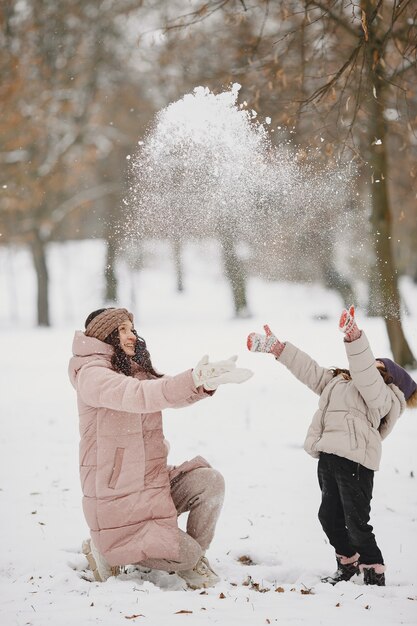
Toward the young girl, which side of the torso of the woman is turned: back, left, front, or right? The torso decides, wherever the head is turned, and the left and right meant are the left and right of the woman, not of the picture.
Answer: front

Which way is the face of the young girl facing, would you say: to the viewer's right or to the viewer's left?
to the viewer's left

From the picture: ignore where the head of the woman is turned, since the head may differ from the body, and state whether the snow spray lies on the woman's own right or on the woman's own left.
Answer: on the woman's own left

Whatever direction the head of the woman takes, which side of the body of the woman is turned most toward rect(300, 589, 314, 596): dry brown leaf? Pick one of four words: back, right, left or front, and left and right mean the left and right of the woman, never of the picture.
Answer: front

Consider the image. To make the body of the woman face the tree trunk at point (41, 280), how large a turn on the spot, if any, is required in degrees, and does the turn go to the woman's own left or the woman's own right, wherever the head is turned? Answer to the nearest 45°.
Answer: approximately 90° to the woman's own left

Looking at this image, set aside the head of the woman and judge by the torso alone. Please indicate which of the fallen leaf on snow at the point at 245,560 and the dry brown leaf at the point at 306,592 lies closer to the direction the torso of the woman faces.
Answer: the dry brown leaf

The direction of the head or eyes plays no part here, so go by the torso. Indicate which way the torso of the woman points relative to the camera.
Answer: to the viewer's right
